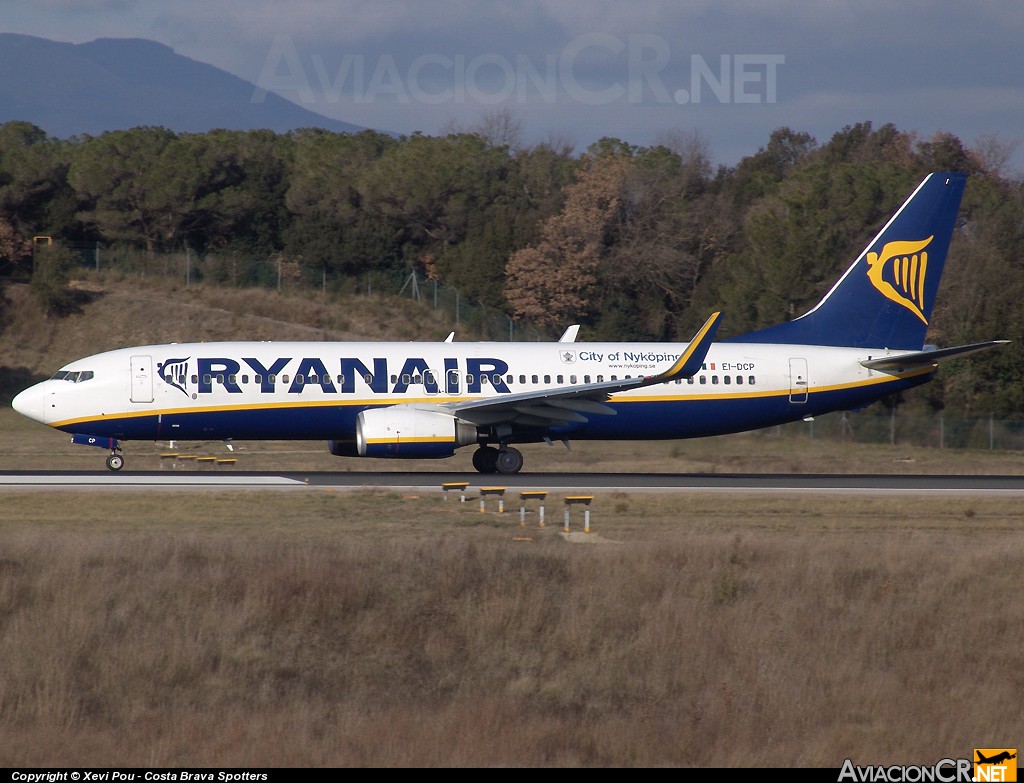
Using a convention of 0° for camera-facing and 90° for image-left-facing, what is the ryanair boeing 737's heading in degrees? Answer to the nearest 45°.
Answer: approximately 90°

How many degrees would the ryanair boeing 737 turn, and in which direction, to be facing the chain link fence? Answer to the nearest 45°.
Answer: approximately 135° to its right
